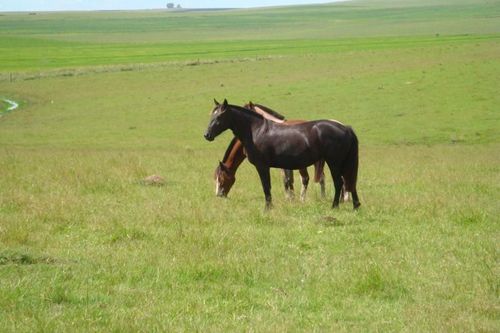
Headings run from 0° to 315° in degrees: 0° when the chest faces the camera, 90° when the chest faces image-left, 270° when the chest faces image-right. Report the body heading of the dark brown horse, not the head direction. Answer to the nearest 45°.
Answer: approximately 90°

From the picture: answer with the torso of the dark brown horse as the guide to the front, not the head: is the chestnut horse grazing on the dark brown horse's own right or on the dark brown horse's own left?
on the dark brown horse's own right

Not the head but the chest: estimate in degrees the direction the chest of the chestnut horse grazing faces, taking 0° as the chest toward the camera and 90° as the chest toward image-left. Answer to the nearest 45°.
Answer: approximately 90°

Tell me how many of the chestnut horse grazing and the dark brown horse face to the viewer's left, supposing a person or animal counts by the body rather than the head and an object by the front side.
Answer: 2

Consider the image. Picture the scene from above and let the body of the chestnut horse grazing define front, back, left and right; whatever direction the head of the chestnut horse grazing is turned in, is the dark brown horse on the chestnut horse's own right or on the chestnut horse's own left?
on the chestnut horse's own left
